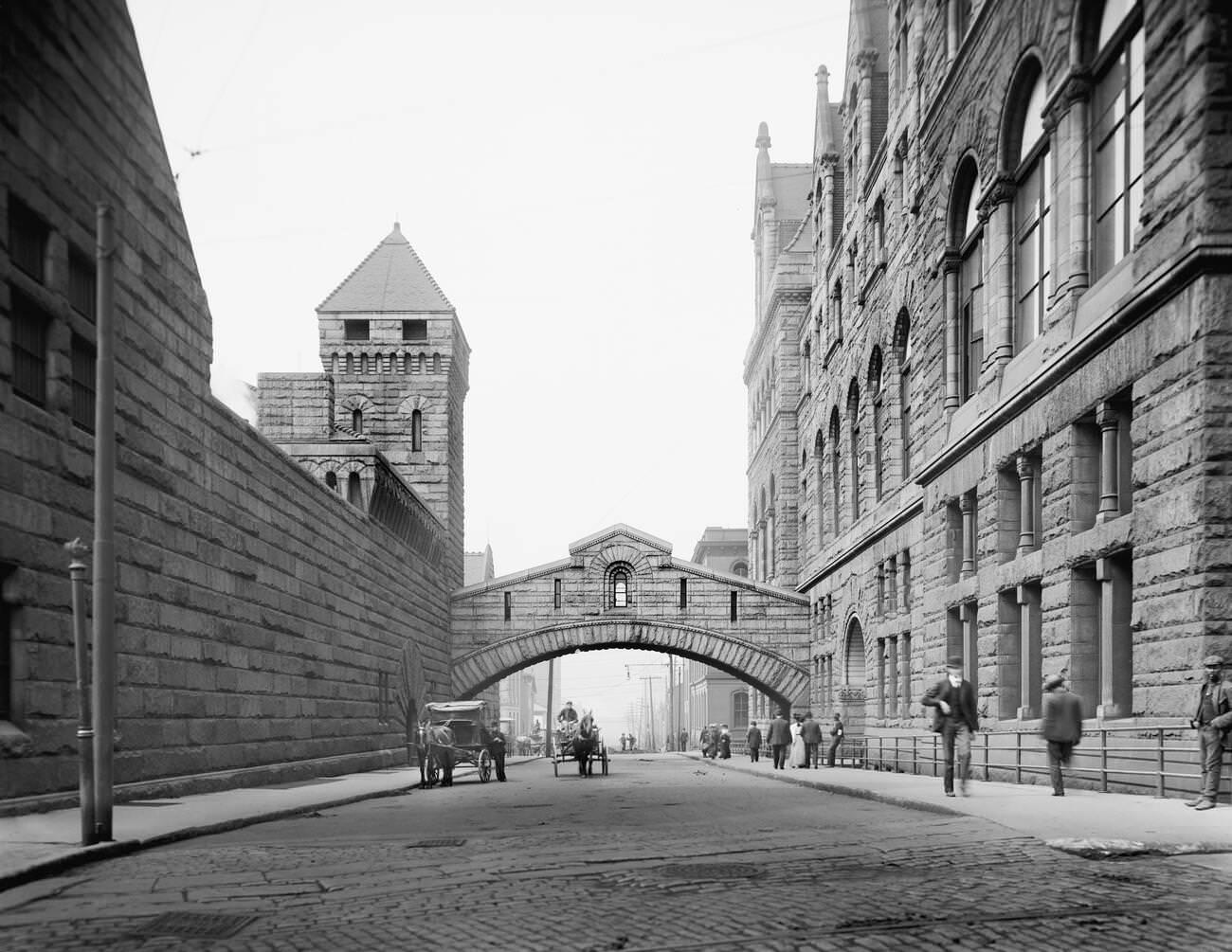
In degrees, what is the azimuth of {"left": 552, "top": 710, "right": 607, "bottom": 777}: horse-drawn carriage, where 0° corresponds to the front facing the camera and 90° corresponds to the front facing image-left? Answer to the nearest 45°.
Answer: approximately 0°

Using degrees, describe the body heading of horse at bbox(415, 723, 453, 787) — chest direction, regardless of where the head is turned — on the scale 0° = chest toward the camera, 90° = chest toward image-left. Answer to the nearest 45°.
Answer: approximately 45°

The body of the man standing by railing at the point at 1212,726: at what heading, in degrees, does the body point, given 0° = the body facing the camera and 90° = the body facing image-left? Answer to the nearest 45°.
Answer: approximately 45°

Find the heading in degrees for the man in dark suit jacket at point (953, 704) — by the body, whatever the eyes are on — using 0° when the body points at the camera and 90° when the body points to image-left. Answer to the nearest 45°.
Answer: approximately 0°

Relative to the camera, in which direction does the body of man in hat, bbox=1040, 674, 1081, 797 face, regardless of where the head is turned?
away from the camera
